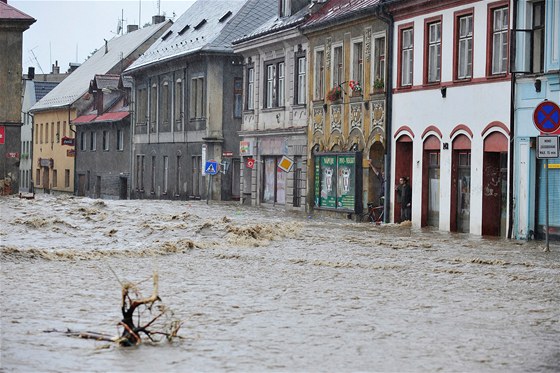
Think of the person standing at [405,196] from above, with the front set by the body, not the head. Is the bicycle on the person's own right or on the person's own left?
on the person's own right

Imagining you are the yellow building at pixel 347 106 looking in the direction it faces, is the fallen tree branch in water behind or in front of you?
in front

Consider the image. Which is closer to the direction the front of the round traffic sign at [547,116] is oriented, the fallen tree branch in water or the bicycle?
the fallen tree branch in water

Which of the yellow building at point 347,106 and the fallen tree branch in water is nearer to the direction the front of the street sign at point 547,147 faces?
the fallen tree branch in water

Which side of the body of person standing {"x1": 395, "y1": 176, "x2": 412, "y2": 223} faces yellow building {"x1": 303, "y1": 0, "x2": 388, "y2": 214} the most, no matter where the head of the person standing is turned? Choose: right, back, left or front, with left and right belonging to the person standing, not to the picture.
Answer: right

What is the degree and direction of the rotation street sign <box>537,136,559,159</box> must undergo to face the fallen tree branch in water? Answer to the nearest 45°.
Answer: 0° — it already faces it

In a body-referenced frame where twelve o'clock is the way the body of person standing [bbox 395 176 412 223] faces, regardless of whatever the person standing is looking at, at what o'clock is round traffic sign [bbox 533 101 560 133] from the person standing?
The round traffic sign is roughly at 10 o'clock from the person standing.

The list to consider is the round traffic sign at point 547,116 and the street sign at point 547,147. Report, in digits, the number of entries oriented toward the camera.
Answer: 2
